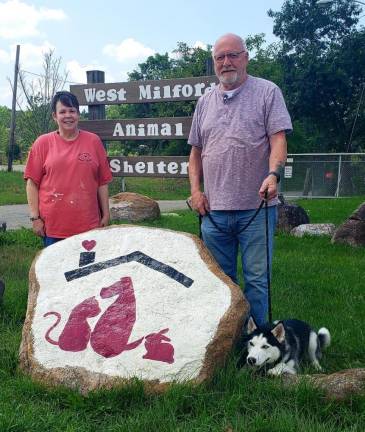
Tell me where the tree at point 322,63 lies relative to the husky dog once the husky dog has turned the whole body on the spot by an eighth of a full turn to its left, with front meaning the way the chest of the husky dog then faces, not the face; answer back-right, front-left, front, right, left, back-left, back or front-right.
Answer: back

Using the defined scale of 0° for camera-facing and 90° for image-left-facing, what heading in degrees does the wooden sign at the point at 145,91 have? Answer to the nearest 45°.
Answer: approximately 0°

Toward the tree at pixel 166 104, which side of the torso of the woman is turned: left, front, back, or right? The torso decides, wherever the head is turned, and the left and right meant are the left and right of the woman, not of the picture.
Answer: back

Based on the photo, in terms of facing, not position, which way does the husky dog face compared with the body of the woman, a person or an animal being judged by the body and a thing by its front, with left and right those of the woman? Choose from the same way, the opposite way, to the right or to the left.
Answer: to the right

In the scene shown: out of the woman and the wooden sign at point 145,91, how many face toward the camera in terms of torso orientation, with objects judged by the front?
2

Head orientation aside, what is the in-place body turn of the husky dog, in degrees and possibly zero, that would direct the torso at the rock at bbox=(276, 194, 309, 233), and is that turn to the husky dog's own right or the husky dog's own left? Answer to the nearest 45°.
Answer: approximately 135° to the husky dog's own right

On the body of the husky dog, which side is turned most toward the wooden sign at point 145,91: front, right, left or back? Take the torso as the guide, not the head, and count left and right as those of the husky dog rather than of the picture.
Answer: right

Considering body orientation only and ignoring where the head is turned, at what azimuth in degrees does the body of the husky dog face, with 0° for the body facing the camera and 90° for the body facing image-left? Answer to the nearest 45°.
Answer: approximately 45°

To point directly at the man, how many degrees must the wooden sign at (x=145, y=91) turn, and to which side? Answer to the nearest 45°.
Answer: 0° — it already faces them
